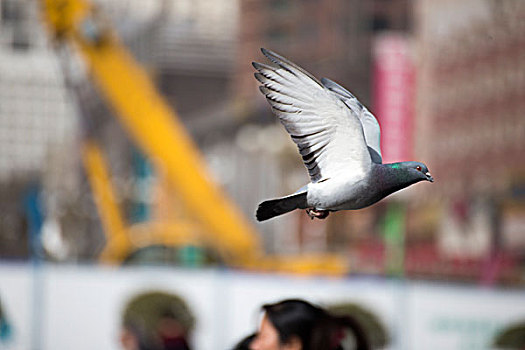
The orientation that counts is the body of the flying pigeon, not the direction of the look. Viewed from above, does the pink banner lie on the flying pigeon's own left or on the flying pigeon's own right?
on the flying pigeon's own left

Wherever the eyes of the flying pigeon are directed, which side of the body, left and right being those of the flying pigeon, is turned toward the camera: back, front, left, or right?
right

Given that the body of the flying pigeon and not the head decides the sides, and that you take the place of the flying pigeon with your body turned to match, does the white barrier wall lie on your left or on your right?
on your left

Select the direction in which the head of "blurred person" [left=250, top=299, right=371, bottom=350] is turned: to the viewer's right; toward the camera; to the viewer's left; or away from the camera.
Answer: to the viewer's left
